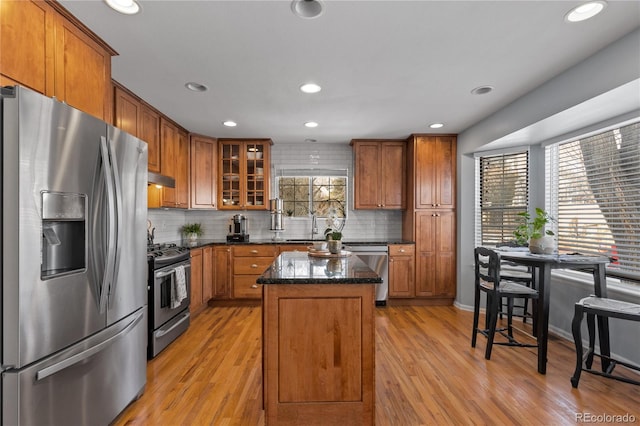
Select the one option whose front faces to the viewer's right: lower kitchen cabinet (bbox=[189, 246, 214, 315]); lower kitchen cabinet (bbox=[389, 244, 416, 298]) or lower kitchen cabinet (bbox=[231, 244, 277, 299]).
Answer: lower kitchen cabinet (bbox=[189, 246, 214, 315])

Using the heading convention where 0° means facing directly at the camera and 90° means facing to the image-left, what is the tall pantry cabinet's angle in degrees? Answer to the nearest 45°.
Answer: approximately 0°

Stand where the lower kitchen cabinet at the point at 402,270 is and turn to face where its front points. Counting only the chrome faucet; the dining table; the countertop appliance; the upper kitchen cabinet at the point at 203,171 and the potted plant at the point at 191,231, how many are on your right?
4

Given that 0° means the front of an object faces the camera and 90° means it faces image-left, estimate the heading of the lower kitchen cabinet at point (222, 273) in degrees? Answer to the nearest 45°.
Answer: approximately 0°

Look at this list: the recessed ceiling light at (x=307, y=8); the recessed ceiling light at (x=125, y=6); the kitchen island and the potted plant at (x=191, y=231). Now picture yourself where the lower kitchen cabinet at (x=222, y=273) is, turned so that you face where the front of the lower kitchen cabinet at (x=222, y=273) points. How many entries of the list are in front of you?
3

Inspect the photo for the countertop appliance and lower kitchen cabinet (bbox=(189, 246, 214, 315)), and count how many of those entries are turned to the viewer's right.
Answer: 1

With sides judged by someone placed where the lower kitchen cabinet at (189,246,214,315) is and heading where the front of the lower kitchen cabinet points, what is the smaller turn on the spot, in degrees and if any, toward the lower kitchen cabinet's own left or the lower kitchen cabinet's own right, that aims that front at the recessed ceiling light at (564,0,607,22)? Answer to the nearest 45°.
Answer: approximately 45° to the lower kitchen cabinet's own right
